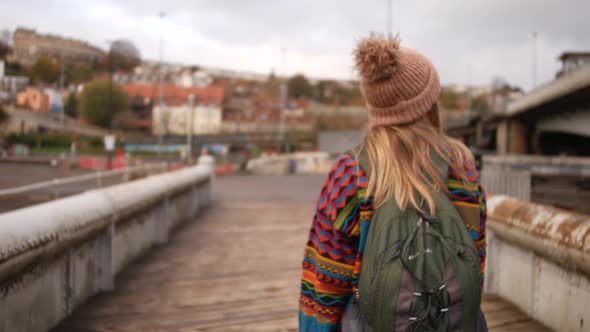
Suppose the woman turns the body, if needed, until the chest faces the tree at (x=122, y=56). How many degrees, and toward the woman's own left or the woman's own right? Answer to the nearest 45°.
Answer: approximately 45° to the woman's own left

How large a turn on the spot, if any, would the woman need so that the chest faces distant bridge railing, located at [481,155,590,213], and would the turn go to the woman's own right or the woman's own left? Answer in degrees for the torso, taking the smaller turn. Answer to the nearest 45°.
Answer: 0° — they already face it

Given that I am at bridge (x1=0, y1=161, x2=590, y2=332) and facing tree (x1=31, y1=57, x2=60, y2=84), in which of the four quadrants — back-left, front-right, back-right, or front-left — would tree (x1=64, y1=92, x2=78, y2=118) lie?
front-right

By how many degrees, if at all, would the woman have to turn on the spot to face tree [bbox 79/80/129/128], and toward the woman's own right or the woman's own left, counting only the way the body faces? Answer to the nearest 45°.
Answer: approximately 45° to the woman's own left

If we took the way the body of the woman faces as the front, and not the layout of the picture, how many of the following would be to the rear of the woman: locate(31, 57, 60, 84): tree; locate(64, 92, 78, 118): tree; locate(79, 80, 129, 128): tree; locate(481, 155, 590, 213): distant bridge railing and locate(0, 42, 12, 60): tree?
0

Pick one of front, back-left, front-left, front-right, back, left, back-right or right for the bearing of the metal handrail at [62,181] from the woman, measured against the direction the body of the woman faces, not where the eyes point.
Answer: front-left

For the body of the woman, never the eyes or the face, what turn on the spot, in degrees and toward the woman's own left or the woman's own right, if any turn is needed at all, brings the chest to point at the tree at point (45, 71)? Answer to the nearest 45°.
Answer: approximately 45° to the woman's own left

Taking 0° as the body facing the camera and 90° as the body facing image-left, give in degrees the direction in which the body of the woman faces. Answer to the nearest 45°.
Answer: approximately 180°

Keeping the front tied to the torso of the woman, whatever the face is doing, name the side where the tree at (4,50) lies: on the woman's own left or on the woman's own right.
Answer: on the woman's own left

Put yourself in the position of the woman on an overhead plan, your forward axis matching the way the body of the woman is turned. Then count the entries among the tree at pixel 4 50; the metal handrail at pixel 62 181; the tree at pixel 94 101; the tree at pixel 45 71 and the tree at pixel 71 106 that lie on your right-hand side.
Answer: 0

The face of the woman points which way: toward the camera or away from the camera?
away from the camera

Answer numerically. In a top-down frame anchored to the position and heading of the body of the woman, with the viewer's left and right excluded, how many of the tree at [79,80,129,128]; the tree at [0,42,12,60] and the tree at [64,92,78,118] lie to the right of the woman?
0

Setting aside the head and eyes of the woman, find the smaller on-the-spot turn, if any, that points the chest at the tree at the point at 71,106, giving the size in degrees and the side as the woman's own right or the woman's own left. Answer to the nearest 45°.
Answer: approximately 45° to the woman's own left
